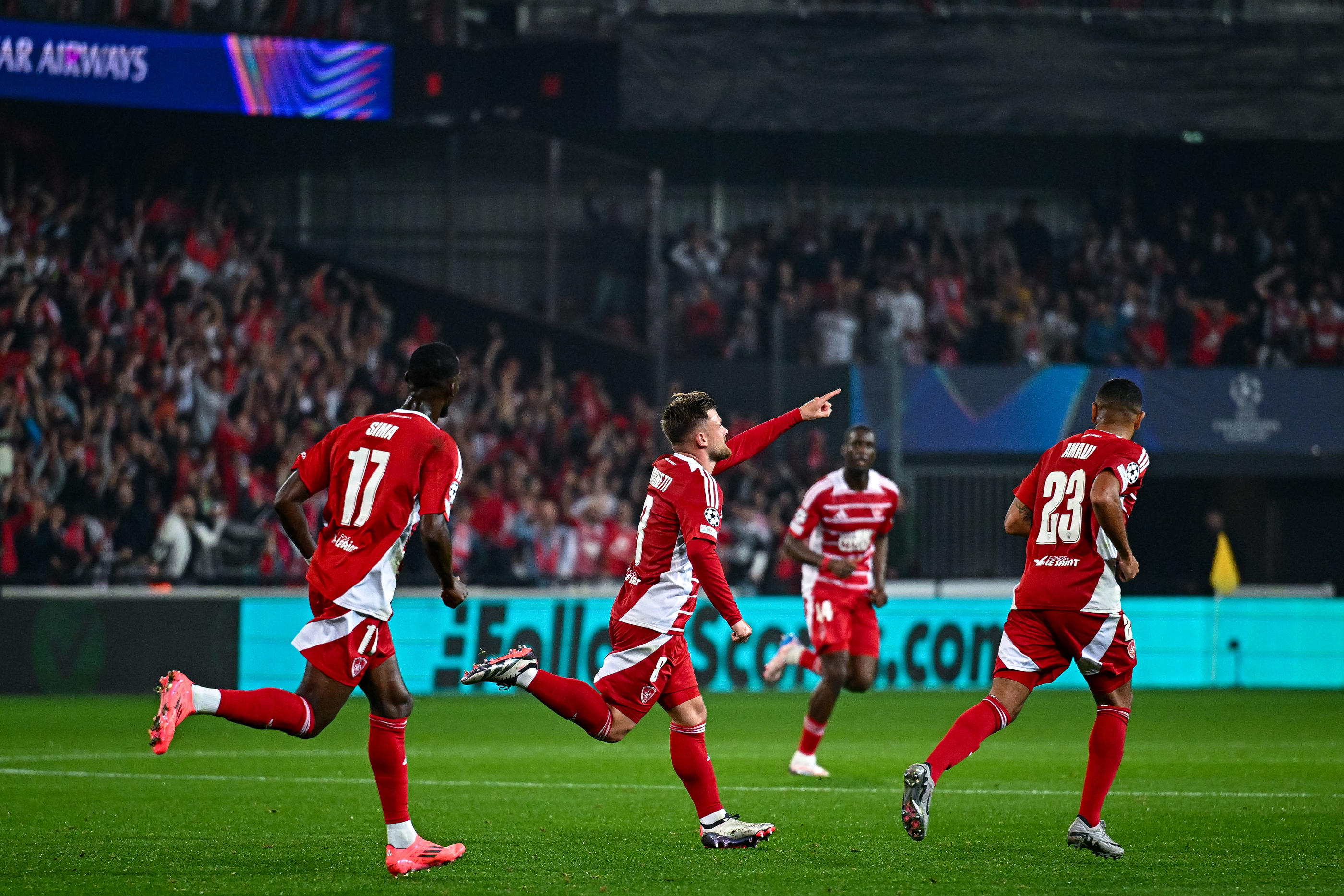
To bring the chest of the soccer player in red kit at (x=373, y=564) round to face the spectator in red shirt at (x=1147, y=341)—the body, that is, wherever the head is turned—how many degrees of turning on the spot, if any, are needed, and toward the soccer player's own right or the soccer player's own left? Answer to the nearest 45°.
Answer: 0° — they already face them

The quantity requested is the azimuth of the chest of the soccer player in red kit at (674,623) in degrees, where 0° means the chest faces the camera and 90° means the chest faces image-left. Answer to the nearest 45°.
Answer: approximately 270°

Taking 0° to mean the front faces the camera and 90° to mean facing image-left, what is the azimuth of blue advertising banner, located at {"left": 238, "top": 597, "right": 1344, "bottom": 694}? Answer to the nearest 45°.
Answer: approximately 0°

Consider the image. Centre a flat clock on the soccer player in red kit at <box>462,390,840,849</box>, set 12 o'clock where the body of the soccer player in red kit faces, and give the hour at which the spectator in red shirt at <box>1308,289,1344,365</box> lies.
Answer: The spectator in red shirt is roughly at 10 o'clock from the soccer player in red kit.

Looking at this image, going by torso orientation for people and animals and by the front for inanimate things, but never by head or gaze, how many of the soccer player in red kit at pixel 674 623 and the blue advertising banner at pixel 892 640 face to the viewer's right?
1

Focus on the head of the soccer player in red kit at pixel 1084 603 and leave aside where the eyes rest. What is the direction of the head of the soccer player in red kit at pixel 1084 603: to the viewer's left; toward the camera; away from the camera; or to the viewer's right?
away from the camera

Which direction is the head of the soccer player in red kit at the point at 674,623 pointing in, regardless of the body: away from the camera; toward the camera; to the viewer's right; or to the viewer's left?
to the viewer's right

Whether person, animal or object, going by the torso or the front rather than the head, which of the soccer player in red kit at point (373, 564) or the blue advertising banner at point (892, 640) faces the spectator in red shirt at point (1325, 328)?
the soccer player in red kit

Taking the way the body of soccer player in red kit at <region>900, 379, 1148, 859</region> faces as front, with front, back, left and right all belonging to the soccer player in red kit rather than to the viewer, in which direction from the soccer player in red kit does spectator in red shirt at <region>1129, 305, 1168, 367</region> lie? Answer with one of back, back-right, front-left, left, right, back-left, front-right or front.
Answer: front-left

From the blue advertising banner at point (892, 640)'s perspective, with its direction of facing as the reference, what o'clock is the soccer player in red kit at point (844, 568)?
The soccer player in red kit is roughly at 12 o'clock from the blue advertising banner.

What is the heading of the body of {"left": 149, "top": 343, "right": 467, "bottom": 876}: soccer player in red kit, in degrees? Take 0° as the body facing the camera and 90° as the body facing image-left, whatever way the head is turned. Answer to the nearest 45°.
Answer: approximately 225°
